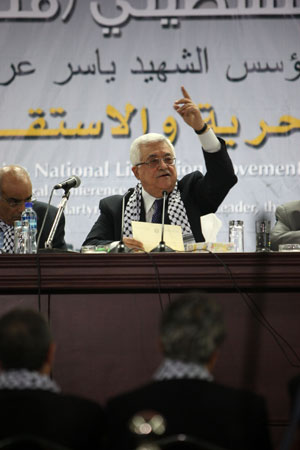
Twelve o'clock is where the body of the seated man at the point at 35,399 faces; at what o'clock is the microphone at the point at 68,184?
The microphone is roughly at 12 o'clock from the seated man.

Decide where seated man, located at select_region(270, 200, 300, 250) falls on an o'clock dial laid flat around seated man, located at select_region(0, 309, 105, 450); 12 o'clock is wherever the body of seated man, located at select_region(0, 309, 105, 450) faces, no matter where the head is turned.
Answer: seated man, located at select_region(270, 200, 300, 250) is roughly at 1 o'clock from seated man, located at select_region(0, 309, 105, 450).

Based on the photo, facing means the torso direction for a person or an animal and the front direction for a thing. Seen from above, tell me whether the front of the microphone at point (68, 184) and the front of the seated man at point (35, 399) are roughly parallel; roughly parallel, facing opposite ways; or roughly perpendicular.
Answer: roughly perpendicular

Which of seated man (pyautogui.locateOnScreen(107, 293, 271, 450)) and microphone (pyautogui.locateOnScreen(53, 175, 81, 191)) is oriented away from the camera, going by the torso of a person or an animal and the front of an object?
the seated man

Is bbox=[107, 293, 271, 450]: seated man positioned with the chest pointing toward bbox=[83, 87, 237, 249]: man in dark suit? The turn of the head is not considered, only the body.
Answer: yes

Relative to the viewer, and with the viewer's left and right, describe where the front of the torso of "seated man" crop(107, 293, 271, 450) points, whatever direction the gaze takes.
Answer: facing away from the viewer

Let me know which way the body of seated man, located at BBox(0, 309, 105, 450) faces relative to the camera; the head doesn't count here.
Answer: away from the camera

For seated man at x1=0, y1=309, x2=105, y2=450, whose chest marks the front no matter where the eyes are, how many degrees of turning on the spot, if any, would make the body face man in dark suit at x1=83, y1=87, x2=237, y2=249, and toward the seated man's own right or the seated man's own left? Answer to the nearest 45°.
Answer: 0° — they already face them

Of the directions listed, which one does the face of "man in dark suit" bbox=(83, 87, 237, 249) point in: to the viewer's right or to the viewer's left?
to the viewer's right

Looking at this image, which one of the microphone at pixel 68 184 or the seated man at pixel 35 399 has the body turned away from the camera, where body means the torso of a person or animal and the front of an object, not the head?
the seated man
